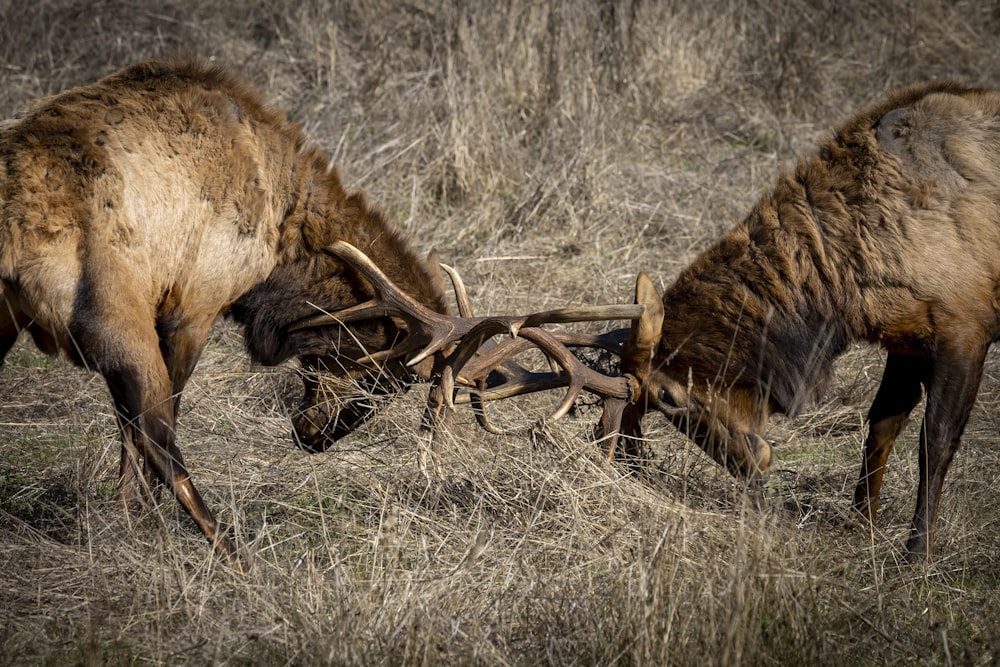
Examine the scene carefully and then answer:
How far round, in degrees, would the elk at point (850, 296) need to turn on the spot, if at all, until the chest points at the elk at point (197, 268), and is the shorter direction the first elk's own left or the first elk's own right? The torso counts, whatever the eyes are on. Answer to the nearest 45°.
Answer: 0° — it already faces it

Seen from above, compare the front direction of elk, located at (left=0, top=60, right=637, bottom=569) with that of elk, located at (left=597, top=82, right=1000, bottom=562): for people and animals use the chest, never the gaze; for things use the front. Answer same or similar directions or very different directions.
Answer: very different directions

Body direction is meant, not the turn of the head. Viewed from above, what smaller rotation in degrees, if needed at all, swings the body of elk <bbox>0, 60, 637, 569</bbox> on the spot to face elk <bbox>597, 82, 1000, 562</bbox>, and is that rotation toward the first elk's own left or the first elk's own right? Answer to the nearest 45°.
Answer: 0° — it already faces it

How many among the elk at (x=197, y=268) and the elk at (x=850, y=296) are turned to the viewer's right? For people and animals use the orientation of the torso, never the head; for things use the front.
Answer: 1

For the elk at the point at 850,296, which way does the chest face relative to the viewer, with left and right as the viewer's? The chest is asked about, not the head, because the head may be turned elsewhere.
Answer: facing to the left of the viewer

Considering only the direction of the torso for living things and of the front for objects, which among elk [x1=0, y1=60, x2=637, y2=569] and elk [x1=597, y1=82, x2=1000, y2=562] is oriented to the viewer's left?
elk [x1=597, y1=82, x2=1000, y2=562]

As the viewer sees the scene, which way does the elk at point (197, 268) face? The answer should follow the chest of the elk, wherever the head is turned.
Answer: to the viewer's right
